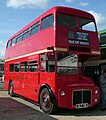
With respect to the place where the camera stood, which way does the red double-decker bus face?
facing the viewer and to the right of the viewer
